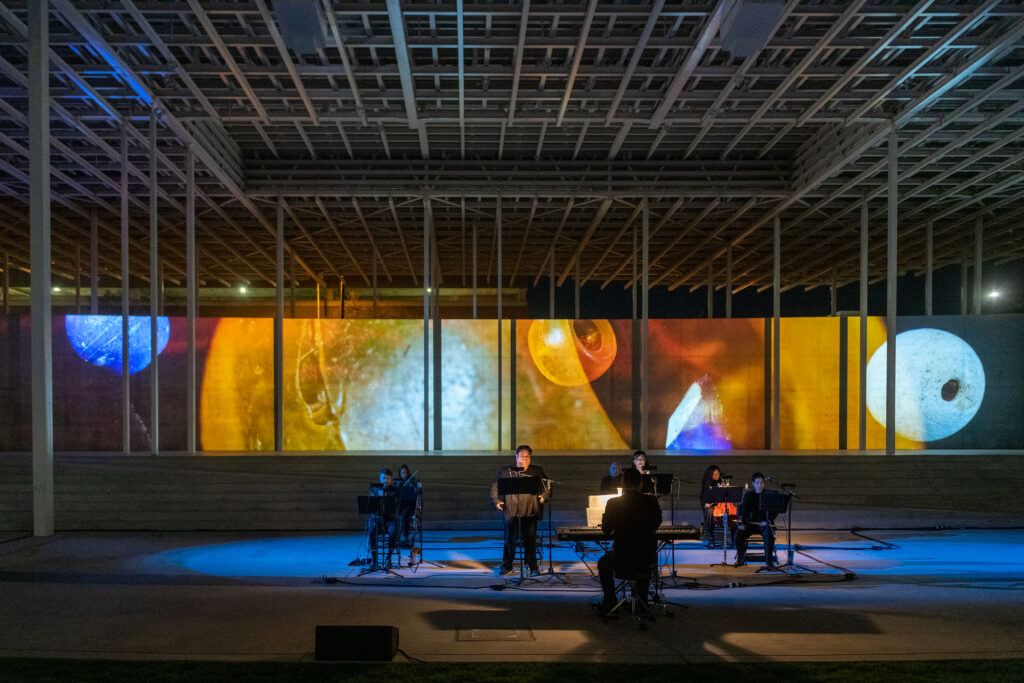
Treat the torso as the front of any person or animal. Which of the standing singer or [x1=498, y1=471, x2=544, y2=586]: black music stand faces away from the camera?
the black music stand

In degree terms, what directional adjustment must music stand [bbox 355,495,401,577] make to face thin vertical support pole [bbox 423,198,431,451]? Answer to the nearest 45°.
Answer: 0° — it already faces it

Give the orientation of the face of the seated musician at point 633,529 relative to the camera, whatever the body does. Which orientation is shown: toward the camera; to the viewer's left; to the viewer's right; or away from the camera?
away from the camera

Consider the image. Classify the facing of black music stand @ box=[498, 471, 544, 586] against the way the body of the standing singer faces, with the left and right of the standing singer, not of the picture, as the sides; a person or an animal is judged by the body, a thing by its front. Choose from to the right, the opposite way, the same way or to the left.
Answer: the opposite way

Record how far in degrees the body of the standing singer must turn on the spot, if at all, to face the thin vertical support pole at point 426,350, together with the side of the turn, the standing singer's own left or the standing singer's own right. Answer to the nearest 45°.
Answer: approximately 180°

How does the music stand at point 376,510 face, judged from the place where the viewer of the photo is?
facing away from the viewer

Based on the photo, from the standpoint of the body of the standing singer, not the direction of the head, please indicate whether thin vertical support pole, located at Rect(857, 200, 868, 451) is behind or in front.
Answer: behind

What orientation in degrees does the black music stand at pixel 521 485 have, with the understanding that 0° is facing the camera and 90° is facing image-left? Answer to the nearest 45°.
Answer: approximately 180°

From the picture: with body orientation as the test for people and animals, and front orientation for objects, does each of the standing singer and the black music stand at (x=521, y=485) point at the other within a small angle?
yes

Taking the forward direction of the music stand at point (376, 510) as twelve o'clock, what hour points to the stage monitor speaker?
The stage monitor speaker is roughly at 6 o'clock from the music stand.

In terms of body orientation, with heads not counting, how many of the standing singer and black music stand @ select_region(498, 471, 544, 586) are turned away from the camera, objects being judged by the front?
1

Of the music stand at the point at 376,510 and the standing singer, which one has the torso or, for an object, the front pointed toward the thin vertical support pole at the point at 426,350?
the music stand
